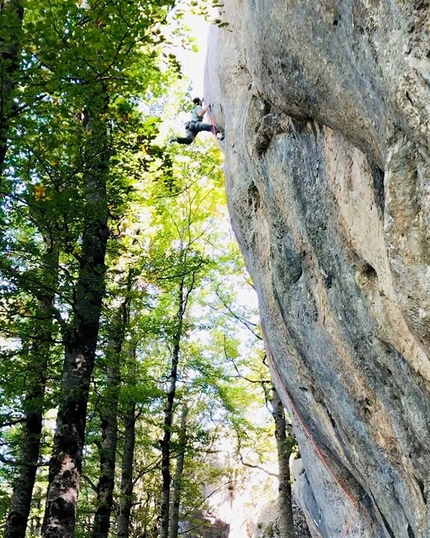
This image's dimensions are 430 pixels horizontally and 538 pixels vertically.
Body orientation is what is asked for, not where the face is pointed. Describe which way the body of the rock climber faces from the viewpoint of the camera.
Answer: to the viewer's right
